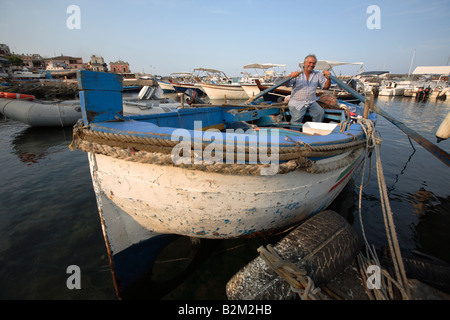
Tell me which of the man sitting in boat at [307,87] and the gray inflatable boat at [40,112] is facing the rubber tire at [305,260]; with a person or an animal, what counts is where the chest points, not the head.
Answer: the man sitting in boat

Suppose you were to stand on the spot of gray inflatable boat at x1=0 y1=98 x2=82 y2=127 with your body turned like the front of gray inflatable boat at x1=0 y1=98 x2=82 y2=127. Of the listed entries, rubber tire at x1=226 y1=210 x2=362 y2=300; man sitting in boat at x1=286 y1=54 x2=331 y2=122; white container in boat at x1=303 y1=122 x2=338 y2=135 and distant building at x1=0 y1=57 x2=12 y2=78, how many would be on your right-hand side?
1

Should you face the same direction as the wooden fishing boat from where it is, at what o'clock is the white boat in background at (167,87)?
The white boat in background is roughly at 4 o'clock from the wooden fishing boat.

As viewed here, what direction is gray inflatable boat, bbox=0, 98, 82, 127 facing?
to the viewer's left

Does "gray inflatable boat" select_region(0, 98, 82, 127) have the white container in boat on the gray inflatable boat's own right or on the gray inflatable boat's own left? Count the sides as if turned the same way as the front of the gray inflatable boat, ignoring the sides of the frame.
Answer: on the gray inflatable boat's own left

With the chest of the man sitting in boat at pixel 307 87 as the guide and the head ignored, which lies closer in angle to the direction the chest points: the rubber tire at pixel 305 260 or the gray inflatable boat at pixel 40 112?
the rubber tire

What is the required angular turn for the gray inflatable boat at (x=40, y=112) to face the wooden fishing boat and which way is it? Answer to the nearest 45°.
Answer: approximately 90° to its left

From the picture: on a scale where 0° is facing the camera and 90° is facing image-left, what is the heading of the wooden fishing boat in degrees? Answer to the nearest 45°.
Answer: approximately 45°

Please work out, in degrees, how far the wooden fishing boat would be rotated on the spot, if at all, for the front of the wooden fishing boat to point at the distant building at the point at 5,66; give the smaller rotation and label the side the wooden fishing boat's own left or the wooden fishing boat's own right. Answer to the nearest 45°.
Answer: approximately 90° to the wooden fishing boat's own right

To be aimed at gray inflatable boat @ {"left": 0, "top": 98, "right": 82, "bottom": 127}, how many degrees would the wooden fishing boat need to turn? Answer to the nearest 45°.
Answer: approximately 90° to its right

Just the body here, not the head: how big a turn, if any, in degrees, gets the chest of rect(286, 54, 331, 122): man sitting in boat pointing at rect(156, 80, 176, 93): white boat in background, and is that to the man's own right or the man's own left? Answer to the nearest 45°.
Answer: approximately 135° to the man's own right

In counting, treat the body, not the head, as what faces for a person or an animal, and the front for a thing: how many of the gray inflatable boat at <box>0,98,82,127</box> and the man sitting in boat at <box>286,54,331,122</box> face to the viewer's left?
1
